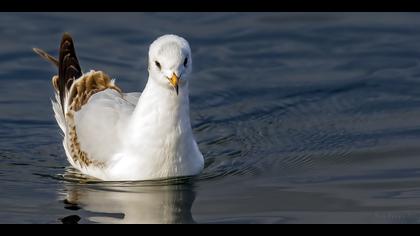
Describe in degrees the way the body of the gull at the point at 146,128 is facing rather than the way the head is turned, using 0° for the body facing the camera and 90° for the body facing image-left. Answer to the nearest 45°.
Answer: approximately 315°
